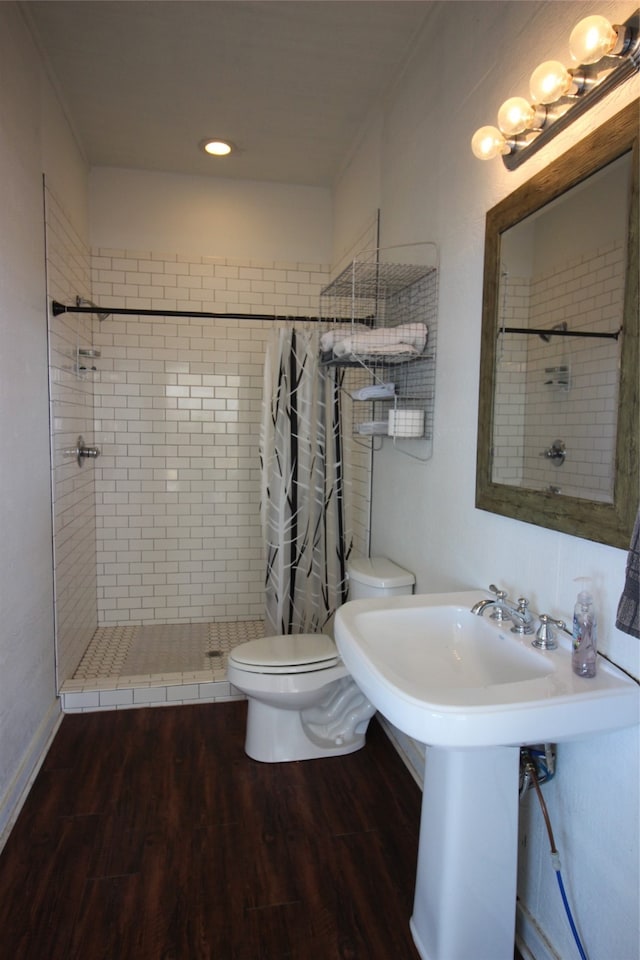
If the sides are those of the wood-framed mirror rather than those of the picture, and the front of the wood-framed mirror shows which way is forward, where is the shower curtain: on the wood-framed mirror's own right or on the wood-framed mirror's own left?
on the wood-framed mirror's own right

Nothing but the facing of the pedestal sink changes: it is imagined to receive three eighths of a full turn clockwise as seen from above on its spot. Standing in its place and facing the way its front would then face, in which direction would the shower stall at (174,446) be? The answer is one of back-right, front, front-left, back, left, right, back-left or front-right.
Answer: front-left

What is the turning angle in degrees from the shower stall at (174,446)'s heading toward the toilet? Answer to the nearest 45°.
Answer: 0° — it already faces it

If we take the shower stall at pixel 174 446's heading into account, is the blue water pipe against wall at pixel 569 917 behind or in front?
in front

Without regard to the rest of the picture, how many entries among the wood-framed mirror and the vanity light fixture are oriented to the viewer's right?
0

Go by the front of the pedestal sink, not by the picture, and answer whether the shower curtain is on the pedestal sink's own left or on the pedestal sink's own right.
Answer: on the pedestal sink's own right

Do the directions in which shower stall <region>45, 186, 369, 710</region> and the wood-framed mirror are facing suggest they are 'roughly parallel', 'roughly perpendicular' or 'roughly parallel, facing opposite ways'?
roughly perpendicular

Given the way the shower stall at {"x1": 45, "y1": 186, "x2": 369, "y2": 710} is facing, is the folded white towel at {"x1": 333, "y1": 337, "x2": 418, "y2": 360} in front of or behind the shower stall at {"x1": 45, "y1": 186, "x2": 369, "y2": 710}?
in front

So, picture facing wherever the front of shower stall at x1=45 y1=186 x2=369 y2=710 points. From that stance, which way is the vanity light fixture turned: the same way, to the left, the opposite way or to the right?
to the right

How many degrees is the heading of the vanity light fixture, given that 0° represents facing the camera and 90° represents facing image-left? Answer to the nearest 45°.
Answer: approximately 45°

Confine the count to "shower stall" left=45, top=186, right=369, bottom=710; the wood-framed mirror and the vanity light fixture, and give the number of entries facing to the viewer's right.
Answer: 0

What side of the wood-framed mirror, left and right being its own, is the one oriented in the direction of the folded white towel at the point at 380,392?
right

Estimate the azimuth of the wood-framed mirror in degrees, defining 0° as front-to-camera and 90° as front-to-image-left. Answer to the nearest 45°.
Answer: approximately 45°

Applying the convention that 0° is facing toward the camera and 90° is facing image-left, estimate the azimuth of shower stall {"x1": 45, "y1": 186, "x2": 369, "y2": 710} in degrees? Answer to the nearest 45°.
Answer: approximately 0°

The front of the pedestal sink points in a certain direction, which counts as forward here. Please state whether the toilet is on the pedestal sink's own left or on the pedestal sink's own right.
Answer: on the pedestal sink's own right
